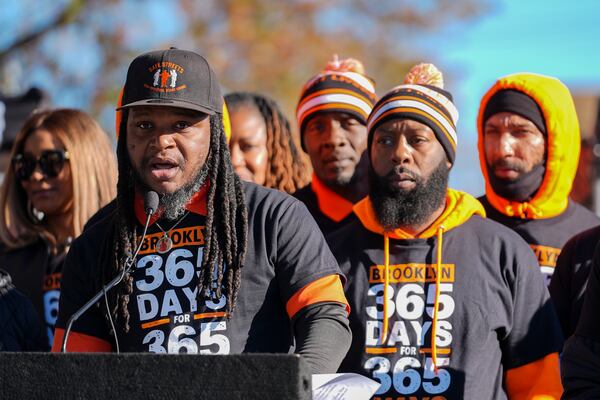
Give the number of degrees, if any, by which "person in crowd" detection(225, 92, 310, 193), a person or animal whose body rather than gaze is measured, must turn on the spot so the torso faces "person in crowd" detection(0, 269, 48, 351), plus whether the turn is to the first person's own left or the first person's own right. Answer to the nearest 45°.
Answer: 0° — they already face them

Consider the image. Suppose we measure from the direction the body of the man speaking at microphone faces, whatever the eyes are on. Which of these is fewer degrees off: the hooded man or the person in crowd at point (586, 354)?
the person in crowd

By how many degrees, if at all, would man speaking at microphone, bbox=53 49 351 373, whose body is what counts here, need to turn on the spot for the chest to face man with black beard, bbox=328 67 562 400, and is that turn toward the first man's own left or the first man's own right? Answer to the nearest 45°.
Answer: approximately 90° to the first man's own left

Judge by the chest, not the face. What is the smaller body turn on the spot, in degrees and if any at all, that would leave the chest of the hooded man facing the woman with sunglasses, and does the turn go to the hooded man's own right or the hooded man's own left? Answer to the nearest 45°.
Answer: approximately 45° to the hooded man's own right

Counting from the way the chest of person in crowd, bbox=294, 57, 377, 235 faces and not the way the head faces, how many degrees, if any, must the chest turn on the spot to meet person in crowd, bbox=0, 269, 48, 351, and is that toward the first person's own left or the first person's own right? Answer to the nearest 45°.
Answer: approximately 45° to the first person's own right

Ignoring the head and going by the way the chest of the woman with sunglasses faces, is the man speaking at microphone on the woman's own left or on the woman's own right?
on the woman's own left

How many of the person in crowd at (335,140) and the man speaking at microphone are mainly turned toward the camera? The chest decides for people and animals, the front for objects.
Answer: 2

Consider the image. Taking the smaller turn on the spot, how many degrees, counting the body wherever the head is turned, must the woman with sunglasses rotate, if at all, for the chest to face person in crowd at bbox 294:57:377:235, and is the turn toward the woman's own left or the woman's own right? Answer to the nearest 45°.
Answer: approximately 135° to the woman's own left

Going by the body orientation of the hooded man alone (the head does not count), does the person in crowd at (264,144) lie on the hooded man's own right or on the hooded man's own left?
on the hooded man's own right

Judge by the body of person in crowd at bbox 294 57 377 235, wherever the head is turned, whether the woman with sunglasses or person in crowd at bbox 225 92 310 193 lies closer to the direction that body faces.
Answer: the woman with sunglasses

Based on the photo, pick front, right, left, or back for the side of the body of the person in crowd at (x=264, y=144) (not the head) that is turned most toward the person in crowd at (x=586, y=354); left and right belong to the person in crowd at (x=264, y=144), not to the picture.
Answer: left
